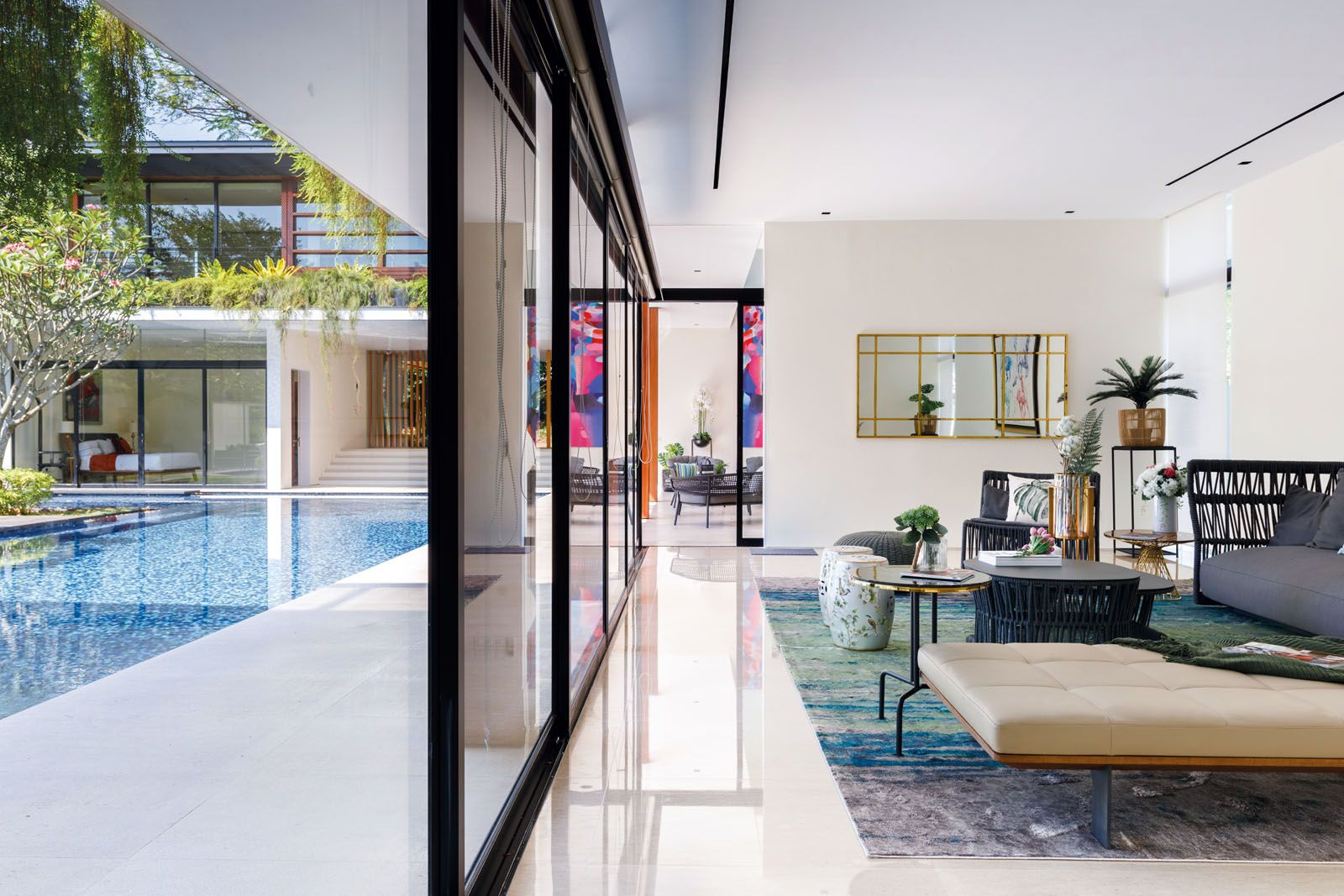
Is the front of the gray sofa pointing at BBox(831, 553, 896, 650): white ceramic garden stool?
yes

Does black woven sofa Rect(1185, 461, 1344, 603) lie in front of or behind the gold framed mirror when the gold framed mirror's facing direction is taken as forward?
in front

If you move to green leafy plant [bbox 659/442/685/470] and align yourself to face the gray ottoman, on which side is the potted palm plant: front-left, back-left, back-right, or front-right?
front-left

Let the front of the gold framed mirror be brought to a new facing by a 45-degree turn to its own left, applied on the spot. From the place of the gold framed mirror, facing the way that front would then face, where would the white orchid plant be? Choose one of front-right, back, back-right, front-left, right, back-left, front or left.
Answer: back

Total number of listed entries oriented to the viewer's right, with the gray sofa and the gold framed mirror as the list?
0

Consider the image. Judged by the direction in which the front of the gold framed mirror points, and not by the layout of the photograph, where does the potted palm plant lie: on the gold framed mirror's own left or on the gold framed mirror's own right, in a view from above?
on the gold framed mirror's own left

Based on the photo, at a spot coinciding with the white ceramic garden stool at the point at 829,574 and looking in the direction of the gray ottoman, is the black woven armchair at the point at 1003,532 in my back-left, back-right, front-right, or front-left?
front-right

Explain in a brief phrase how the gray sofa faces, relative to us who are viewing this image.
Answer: facing the viewer and to the left of the viewer

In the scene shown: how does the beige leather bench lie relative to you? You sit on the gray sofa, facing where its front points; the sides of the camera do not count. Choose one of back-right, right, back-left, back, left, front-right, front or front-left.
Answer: front-left

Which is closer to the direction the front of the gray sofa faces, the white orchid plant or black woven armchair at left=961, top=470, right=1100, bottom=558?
the black woven armchair

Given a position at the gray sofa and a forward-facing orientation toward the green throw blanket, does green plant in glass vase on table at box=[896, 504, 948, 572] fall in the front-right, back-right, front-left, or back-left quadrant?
front-right

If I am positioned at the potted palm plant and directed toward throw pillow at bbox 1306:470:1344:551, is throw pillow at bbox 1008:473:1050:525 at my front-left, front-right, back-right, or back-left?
front-right

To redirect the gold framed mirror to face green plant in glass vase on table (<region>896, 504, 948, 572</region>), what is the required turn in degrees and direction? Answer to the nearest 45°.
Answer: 0° — it already faces it

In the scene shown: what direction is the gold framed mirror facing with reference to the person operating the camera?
facing the viewer
